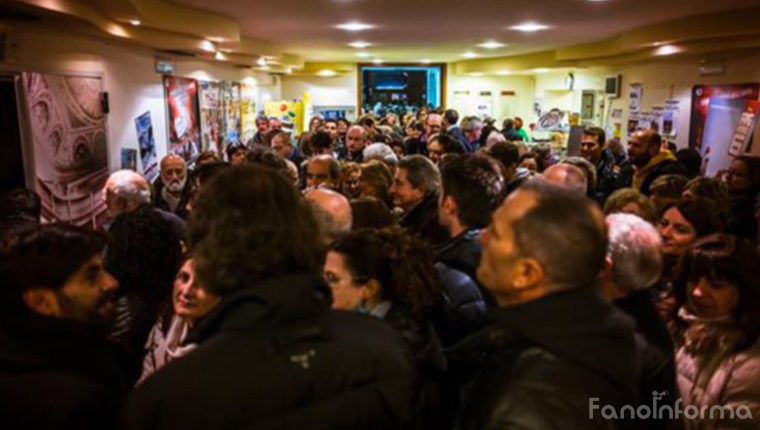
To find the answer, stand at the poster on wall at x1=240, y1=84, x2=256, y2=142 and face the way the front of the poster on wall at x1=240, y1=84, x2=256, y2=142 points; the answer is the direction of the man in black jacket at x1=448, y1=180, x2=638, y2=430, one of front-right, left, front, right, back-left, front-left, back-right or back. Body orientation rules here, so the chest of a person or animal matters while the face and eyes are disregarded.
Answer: front-right

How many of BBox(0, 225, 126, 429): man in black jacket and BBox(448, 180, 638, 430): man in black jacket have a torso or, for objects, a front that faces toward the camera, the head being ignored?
0

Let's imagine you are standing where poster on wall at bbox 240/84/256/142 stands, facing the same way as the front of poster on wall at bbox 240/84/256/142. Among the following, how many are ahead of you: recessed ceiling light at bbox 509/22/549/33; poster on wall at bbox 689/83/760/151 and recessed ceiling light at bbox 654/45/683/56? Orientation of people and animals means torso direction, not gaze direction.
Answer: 3

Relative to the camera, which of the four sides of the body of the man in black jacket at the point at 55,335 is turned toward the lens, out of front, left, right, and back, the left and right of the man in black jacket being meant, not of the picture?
right

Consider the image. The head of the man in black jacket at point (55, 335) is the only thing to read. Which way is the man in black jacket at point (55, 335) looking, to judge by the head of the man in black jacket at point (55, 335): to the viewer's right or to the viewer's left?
to the viewer's right

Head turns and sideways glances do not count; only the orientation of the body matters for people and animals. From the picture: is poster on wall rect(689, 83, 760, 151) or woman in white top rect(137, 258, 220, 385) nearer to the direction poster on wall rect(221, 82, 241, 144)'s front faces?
the poster on wall

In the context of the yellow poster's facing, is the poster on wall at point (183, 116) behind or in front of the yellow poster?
in front

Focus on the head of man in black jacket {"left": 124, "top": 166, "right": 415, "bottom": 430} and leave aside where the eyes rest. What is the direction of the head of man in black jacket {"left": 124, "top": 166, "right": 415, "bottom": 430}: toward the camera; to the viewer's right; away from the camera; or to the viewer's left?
away from the camera

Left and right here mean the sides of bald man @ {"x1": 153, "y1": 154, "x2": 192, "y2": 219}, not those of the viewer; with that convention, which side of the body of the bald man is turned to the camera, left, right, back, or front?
front

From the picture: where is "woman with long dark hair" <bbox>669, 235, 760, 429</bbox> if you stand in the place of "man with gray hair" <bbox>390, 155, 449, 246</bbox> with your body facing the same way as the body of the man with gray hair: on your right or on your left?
on your left

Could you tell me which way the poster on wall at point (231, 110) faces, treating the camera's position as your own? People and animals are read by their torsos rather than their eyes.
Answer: facing the viewer and to the right of the viewer

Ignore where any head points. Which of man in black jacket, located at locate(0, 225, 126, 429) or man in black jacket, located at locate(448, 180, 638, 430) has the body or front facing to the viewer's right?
man in black jacket, located at locate(0, 225, 126, 429)

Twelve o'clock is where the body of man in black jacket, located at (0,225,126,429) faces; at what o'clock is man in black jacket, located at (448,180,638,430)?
man in black jacket, located at (448,180,638,430) is roughly at 1 o'clock from man in black jacket, located at (0,225,126,429).

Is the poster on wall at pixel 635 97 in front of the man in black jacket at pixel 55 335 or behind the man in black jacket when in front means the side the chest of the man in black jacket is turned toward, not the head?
in front

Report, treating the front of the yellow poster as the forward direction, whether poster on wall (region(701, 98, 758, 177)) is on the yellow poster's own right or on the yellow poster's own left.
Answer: on the yellow poster's own left
